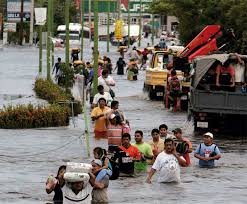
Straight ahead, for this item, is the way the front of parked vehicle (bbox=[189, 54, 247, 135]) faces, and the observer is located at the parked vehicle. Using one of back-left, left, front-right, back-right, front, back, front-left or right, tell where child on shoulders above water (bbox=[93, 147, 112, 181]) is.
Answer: back

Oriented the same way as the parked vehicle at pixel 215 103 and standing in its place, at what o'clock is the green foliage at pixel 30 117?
The green foliage is roughly at 9 o'clock from the parked vehicle.

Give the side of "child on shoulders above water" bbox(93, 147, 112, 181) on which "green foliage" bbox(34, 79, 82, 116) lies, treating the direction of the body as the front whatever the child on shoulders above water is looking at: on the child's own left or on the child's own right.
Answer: on the child's own right

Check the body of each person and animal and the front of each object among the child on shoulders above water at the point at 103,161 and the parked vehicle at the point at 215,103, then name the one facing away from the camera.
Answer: the parked vehicle

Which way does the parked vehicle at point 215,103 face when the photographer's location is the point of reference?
facing away from the viewer

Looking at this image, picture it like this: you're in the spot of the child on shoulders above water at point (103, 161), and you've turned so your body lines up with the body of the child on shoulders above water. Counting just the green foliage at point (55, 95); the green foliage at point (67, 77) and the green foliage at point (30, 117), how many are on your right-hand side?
3

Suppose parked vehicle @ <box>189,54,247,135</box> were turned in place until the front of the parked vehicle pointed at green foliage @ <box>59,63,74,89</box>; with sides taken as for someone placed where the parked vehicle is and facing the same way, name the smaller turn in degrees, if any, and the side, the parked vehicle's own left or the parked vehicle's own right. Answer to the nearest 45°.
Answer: approximately 45° to the parked vehicle's own left

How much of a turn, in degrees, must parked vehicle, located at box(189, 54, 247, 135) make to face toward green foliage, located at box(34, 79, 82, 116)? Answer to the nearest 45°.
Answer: approximately 45° to its left
